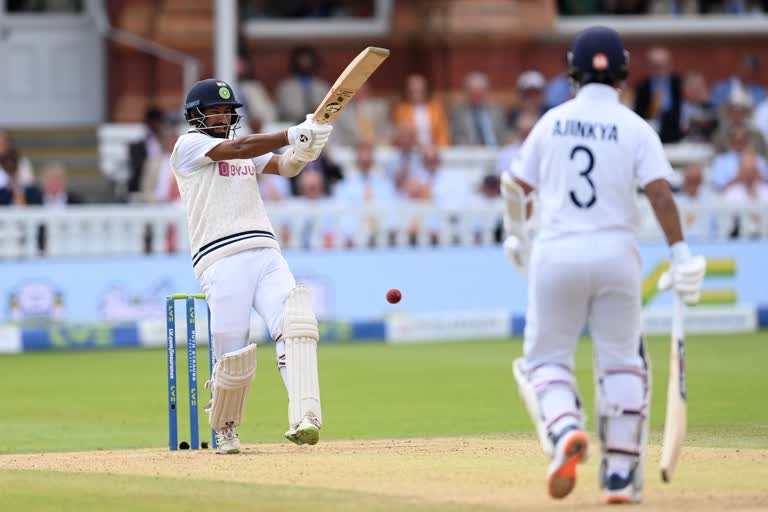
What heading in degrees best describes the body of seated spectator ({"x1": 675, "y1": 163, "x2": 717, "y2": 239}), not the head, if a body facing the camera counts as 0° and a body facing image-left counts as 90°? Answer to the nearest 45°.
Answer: approximately 0°

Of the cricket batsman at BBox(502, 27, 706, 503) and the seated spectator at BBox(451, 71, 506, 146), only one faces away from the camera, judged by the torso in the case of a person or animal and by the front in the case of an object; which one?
the cricket batsman

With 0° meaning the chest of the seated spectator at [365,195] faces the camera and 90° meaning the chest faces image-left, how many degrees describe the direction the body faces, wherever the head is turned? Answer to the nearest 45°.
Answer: approximately 0°

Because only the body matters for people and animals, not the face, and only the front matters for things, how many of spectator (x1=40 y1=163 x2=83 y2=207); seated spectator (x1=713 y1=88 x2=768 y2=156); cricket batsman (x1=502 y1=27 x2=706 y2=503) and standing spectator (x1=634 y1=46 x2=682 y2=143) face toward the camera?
3

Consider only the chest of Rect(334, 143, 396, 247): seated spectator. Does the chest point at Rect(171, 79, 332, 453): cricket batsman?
yes

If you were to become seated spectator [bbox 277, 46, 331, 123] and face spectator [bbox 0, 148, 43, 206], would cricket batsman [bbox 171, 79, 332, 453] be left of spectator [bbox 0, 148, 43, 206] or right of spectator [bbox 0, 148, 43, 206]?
left

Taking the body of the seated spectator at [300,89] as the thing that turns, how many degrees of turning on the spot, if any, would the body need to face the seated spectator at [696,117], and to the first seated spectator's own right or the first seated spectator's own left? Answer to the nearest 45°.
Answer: approximately 90° to the first seated spectator's own left

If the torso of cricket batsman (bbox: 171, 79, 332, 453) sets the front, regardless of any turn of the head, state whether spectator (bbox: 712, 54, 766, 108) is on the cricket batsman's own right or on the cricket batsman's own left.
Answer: on the cricket batsman's own left

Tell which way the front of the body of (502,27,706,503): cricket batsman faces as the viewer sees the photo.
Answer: away from the camera

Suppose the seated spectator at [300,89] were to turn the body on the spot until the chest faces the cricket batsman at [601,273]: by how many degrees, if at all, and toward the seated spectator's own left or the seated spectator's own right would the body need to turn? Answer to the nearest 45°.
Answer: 0° — they already face them
